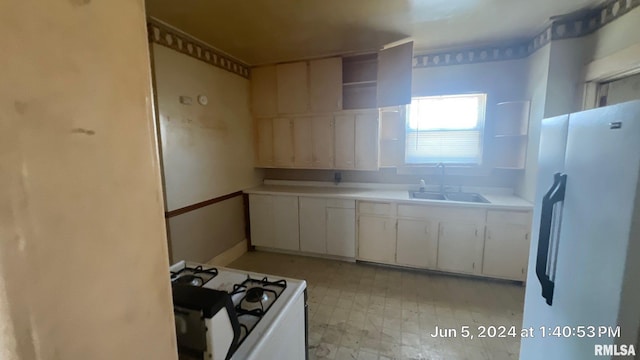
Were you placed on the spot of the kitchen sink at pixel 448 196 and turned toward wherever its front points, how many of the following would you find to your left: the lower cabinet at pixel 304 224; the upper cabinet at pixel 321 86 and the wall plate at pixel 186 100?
0

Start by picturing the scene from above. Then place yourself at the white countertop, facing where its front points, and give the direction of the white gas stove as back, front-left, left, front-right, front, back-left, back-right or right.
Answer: front

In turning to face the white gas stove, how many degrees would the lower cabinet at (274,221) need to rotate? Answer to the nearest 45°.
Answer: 0° — it already faces it

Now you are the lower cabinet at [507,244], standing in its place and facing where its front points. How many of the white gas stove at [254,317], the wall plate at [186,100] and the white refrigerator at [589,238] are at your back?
0

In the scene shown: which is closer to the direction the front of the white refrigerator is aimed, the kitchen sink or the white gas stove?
the white gas stove

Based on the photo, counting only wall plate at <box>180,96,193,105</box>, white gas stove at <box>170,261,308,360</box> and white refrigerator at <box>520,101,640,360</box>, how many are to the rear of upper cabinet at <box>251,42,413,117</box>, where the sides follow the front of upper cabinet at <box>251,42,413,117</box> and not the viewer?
0

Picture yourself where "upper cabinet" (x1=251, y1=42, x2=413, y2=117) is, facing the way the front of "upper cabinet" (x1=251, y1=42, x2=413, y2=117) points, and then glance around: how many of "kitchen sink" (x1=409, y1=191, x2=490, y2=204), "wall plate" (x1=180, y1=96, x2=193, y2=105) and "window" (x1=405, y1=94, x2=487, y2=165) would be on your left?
2

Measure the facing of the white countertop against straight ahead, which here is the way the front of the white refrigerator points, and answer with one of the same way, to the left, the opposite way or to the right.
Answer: to the left

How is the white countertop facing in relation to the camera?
toward the camera

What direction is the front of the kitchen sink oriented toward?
toward the camera

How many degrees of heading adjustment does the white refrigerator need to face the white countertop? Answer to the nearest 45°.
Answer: approximately 90° to its right

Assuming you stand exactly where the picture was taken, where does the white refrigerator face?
facing the viewer and to the left of the viewer

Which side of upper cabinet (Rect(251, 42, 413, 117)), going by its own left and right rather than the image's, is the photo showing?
front

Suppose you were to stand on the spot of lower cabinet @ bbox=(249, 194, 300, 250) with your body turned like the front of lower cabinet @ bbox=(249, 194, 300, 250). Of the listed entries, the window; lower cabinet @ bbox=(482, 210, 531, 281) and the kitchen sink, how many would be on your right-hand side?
0

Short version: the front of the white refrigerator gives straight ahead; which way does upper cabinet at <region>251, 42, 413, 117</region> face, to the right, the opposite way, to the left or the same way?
to the left

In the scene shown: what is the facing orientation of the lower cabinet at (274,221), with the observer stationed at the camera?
facing the viewer
